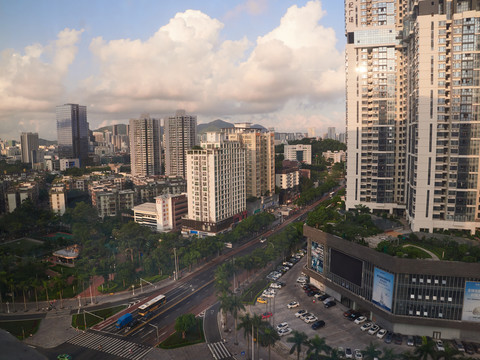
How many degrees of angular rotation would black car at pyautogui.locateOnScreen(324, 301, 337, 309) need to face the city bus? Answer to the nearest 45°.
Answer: approximately 45° to its right

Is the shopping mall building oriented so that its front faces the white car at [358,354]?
yes
